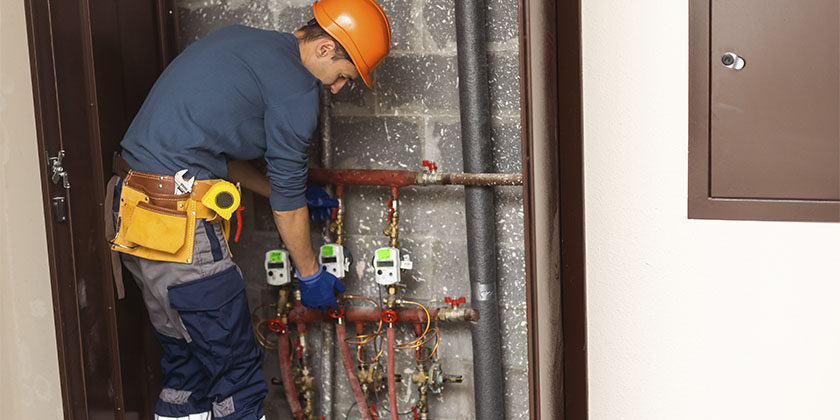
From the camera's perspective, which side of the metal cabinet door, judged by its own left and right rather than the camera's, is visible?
front

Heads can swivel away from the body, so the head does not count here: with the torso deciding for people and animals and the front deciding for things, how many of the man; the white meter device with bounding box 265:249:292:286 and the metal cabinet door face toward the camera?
2

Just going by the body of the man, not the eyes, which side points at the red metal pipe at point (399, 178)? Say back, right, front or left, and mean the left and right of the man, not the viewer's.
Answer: front

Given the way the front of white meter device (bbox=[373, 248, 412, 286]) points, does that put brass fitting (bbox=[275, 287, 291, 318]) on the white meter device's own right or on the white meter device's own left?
on the white meter device's own right

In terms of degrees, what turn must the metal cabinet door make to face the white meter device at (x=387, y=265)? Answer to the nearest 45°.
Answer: approximately 90° to its right

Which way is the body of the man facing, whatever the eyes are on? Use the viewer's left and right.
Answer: facing to the right of the viewer

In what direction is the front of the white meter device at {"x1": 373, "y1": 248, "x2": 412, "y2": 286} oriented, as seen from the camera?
facing the viewer

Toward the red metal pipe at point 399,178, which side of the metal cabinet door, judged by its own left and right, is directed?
right

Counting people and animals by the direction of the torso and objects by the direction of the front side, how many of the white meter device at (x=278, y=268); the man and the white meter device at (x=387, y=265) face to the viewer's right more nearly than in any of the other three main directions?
1

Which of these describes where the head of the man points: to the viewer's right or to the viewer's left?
to the viewer's right
